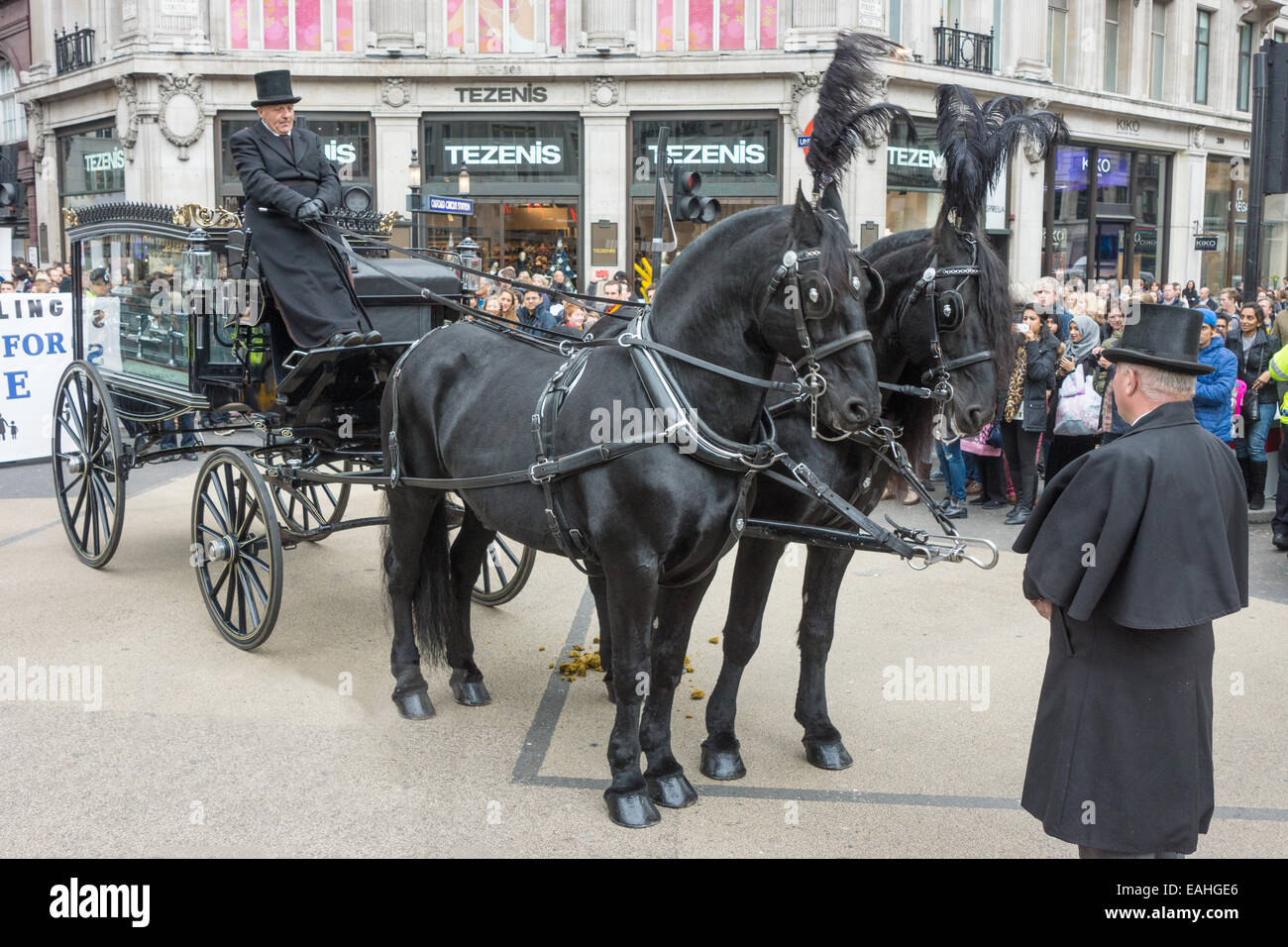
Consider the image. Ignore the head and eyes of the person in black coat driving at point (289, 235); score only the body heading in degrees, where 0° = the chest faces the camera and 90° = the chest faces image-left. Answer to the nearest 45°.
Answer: approximately 315°

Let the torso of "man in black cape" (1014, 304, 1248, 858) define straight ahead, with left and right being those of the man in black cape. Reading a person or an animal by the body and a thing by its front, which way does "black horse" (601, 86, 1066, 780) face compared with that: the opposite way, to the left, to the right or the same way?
the opposite way

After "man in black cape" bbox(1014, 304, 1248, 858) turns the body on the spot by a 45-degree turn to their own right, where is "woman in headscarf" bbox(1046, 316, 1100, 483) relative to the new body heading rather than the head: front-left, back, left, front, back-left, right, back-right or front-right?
front

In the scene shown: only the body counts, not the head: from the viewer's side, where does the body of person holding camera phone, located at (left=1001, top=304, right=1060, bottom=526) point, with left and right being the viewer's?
facing the viewer and to the left of the viewer

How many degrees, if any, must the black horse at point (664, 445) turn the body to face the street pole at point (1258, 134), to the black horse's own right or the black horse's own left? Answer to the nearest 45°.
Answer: approximately 90° to the black horse's own left

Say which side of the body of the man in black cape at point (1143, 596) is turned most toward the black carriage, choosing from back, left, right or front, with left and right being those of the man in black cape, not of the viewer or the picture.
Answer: front

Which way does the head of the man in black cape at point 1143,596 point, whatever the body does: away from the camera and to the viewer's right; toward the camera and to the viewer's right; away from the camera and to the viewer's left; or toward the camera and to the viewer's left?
away from the camera and to the viewer's left

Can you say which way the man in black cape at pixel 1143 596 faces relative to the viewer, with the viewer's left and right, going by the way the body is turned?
facing away from the viewer and to the left of the viewer

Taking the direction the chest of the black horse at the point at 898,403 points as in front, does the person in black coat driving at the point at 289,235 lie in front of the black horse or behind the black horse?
behind

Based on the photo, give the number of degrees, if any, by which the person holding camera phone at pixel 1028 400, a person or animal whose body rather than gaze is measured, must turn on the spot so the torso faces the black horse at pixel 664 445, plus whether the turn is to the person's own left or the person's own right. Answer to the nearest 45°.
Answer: approximately 45° to the person's own left

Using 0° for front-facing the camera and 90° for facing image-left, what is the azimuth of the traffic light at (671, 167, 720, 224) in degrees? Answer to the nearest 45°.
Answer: approximately 315°
